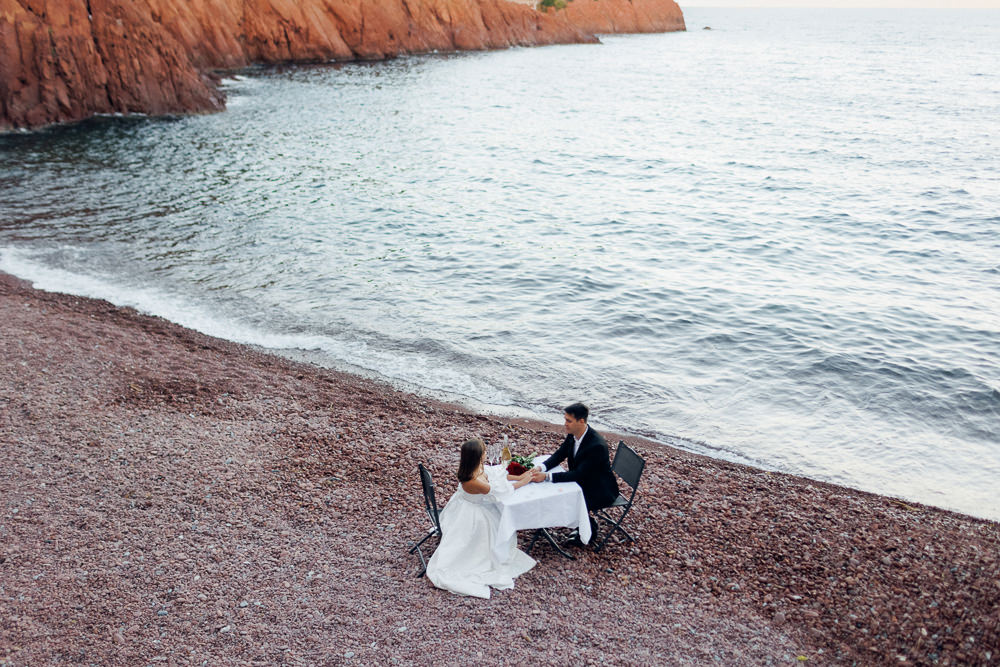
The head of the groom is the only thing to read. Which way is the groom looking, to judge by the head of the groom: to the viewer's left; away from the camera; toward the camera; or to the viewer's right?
to the viewer's left

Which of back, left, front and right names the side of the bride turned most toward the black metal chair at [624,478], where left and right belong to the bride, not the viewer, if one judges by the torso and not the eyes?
front

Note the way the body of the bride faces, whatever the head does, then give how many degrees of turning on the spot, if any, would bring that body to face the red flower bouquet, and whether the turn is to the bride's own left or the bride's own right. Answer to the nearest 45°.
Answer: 0° — they already face it

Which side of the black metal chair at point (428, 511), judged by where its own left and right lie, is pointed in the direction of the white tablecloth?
front

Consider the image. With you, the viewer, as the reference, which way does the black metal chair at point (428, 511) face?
facing to the right of the viewer

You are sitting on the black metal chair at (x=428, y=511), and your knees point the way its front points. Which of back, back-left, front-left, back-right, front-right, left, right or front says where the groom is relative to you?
front

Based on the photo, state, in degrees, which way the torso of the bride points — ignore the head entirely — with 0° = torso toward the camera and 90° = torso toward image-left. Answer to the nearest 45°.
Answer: approximately 225°

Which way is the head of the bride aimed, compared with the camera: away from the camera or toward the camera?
away from the camera
